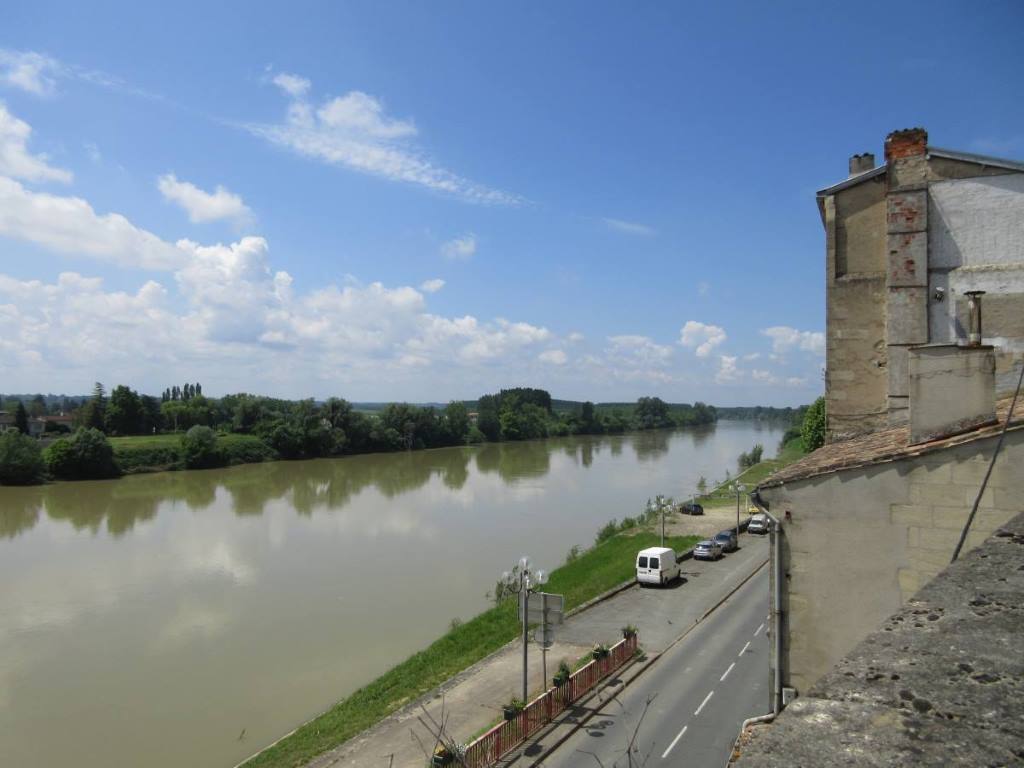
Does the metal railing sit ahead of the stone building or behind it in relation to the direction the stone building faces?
ahead

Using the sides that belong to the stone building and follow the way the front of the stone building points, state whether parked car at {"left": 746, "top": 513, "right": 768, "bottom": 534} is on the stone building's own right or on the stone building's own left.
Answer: on the stone building's own right

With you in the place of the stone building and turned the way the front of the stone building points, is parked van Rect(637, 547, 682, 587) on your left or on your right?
on your right

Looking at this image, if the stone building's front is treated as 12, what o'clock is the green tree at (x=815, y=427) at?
The green tree is roughly at 3 o'clock from the stone building.

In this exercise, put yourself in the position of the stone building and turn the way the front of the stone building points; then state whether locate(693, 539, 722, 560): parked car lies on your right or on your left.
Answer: on your right

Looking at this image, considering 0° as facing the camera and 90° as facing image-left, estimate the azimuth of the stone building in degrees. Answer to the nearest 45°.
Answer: approximately 90°
